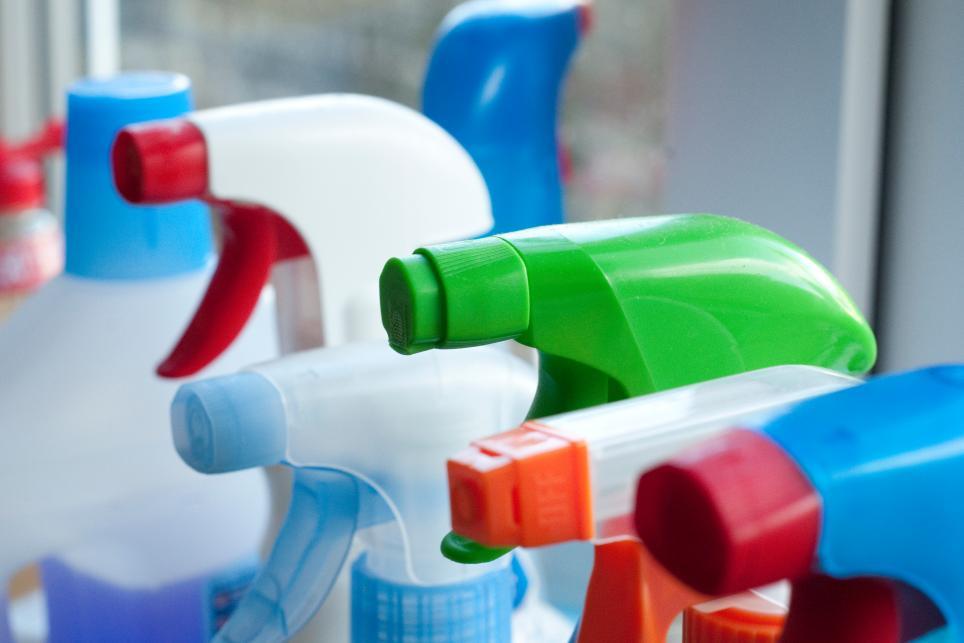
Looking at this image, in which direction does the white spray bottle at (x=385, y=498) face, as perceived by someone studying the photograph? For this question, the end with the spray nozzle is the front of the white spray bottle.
facing the viewer and to the left of the viewer

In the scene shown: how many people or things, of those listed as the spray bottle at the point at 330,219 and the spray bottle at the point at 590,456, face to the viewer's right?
0

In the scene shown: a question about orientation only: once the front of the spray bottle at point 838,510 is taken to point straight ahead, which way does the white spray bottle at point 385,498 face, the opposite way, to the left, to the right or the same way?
the same way

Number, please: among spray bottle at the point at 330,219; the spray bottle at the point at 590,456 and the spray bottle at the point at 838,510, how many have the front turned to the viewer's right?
0

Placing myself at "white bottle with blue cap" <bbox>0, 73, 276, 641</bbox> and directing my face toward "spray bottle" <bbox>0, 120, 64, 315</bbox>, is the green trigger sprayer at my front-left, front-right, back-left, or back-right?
back-right

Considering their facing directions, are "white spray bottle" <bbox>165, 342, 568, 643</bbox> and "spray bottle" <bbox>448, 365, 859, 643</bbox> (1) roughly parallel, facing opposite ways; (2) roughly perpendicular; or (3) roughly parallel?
roughly parallel

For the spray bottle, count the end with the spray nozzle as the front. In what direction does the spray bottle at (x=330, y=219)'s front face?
to the viewer's left

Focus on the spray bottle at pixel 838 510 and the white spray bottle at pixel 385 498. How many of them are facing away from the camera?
0
